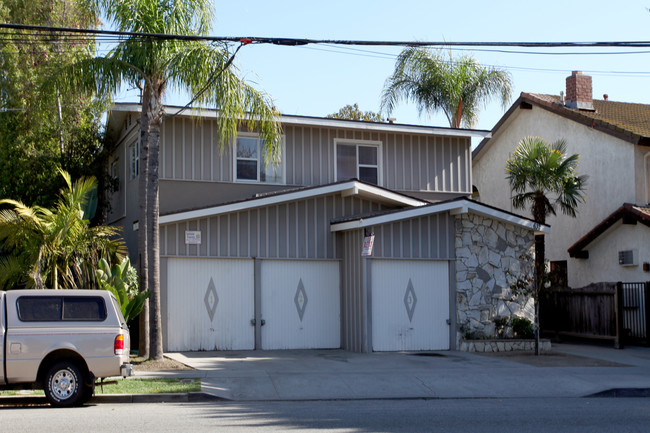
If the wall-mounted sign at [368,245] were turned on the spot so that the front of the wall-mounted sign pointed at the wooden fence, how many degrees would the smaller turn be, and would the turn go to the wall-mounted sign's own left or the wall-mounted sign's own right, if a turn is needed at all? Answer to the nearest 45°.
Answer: approximately 135° to the wall-mounted sign's own left

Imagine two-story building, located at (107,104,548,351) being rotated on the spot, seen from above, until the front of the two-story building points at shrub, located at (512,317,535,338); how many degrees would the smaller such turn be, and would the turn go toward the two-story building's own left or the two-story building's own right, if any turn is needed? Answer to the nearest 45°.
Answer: approximately 90° to the two-story building's own left

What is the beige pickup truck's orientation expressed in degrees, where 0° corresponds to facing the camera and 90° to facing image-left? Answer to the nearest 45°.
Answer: approximately 90°

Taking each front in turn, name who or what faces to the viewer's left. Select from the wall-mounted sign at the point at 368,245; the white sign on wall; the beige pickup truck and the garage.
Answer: the beige pickup truck

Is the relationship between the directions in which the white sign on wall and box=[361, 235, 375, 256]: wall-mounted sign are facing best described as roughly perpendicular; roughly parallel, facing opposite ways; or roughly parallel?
roughly parallel

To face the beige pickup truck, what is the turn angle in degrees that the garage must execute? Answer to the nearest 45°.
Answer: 0° — it already faces it

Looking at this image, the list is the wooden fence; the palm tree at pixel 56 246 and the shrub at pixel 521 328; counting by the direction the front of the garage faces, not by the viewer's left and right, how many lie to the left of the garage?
2

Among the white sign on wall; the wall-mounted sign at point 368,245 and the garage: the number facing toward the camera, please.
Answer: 3

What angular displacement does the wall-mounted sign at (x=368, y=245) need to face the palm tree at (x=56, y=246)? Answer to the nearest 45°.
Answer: approximately 90° to its right

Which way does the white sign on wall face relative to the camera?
toward the camera

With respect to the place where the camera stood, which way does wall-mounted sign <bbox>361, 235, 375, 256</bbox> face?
facing the viewer

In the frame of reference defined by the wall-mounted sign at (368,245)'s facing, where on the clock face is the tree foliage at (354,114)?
The tree foliage is roughly at 6 o'clock from the wall-mounted sign.

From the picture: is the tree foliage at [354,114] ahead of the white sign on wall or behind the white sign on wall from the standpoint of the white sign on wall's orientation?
behind

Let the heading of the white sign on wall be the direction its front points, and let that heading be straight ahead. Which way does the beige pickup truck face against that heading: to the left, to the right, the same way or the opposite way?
to the right

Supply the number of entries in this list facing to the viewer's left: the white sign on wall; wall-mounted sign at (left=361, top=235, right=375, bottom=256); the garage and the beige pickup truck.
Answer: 1

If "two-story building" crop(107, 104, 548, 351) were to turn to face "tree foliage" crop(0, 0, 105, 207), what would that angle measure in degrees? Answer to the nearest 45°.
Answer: approximately 135° to its right
